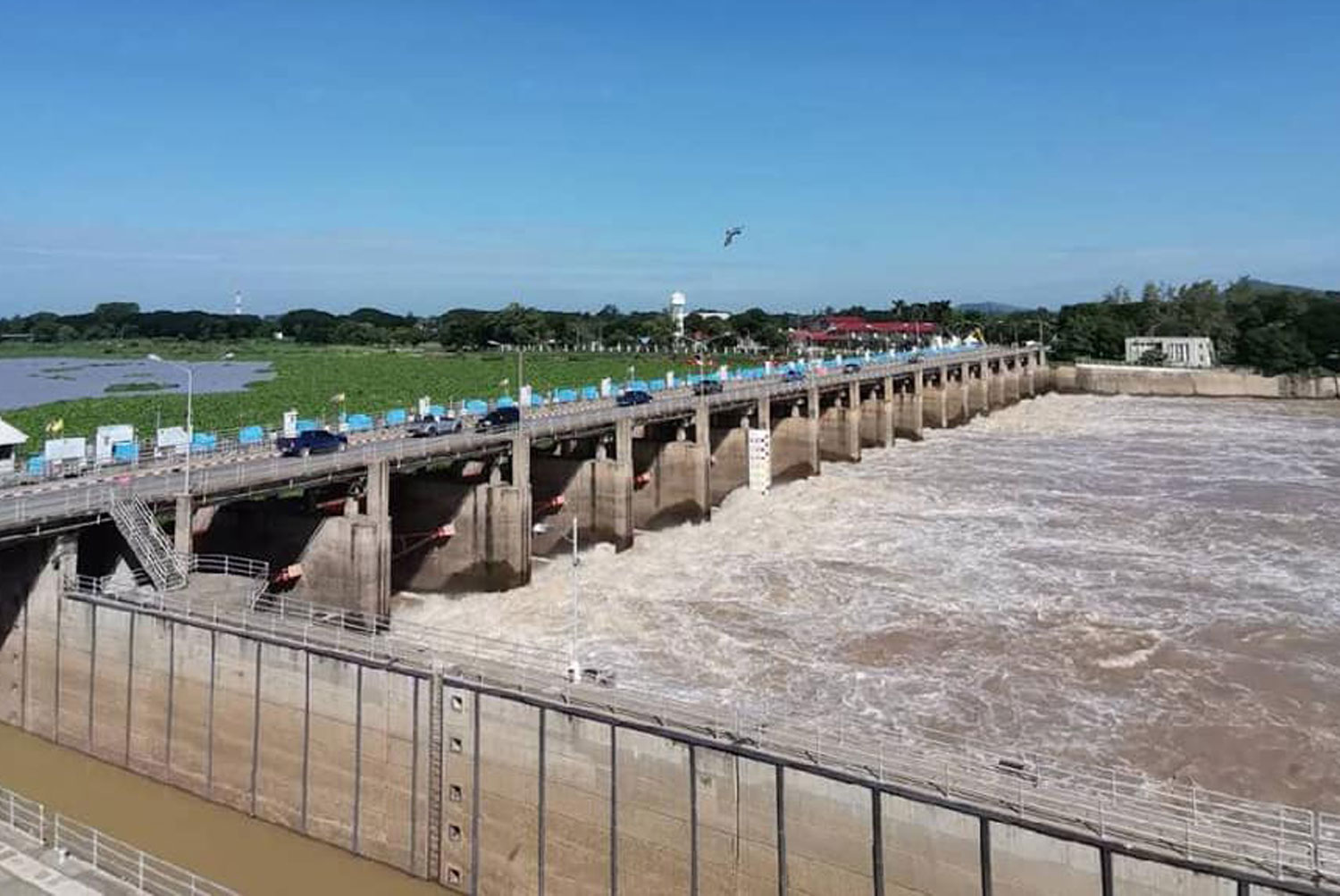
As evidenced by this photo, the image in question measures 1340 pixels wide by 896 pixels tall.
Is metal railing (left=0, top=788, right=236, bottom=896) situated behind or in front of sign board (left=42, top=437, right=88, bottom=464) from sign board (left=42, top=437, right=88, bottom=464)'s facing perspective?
in front

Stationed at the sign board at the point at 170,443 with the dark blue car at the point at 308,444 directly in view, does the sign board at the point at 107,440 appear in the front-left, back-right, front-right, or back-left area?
back-right

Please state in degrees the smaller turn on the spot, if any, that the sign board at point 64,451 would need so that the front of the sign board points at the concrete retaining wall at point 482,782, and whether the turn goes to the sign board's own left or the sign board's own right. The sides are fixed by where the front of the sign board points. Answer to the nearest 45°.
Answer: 0° — it already faces it

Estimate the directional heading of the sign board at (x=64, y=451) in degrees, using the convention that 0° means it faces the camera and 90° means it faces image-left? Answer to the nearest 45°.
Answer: approximately 0°

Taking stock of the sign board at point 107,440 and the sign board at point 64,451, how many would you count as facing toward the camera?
2

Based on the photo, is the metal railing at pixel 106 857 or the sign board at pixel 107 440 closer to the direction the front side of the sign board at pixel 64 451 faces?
the metal railing

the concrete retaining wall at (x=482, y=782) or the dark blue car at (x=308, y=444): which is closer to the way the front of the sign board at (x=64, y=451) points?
the concrete retaining wall
